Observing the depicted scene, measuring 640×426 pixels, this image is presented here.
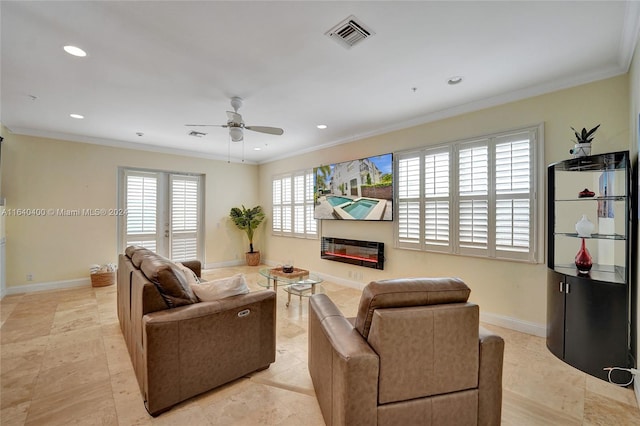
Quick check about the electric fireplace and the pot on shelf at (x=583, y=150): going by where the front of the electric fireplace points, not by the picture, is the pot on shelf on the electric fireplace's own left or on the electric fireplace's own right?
on the electric fireplace's own left

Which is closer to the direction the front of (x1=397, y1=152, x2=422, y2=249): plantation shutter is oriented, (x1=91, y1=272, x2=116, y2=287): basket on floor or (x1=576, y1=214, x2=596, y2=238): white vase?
the basket on floor

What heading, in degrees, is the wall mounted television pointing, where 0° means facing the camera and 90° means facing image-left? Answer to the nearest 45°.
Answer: approximately 45°

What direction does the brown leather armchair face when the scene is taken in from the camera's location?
facing away from the viewer and to the left of the viewer

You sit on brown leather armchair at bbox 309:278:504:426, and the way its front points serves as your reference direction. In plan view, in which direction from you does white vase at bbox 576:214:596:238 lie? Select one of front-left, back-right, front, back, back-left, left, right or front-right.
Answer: right

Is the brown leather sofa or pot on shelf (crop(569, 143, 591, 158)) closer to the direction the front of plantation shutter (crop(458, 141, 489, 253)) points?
the brown leather sofa

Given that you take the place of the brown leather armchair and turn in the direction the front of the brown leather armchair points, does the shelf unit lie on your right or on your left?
on your right
